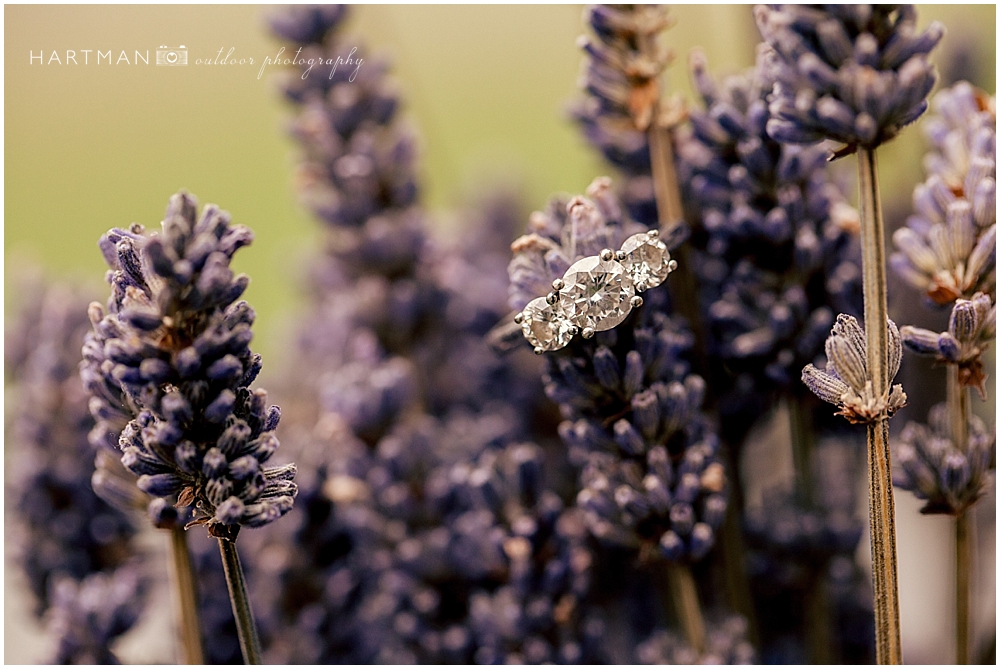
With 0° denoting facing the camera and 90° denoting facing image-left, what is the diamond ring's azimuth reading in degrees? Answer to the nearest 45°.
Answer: approximately 0°

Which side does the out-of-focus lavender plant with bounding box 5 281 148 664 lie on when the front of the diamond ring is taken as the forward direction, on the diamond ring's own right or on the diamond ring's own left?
on the diamond ring's own right
